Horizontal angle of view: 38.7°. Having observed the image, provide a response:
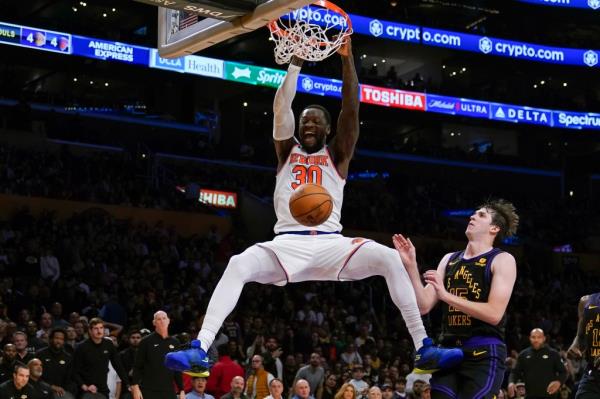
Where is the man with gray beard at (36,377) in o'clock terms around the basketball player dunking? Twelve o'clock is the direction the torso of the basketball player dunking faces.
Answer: The man with gray beard is roughly at 5 o'clock from the basketball player dunking.

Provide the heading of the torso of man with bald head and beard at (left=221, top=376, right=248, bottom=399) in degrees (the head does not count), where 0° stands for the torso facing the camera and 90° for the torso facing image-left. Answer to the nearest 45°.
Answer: approximately 0°

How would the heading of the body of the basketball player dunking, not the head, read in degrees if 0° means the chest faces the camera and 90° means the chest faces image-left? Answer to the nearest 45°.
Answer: approximately 0°

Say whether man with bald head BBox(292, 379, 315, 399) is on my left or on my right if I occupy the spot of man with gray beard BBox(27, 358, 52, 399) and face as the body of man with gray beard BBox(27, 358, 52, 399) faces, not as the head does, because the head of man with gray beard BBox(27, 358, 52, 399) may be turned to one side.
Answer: on my left

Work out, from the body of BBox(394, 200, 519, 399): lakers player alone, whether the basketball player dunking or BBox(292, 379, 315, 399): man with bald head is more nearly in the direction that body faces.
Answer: the basketball player dunking

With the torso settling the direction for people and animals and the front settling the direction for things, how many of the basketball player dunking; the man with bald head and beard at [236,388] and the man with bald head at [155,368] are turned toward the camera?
3

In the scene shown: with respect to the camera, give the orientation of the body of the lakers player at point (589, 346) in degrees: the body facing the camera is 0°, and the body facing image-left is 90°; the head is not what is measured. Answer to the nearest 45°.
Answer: approximately 45°

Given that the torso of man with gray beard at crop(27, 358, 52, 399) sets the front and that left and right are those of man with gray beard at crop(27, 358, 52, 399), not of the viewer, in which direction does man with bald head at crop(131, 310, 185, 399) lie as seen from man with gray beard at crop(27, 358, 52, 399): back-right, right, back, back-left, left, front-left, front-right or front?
front-left
